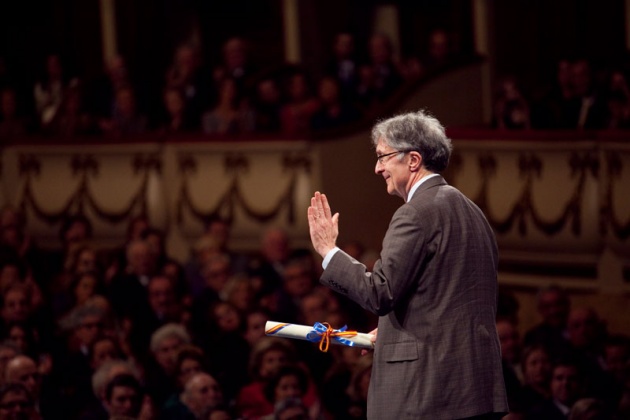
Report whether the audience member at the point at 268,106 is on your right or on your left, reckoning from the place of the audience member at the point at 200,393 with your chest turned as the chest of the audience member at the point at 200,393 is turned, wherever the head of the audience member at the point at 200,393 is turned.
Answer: on your left

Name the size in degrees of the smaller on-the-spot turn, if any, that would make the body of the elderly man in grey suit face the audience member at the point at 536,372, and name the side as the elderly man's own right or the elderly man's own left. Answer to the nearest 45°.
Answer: approximately 45° to the elderly man's own right

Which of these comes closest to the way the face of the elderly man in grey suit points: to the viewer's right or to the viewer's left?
to the viewer's left

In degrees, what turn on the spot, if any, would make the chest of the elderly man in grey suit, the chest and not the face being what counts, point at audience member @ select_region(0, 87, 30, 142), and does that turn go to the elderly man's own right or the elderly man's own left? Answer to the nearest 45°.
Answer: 0° — they already face them

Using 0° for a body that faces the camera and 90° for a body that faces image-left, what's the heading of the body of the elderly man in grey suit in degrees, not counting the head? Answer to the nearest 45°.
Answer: approximately 135°

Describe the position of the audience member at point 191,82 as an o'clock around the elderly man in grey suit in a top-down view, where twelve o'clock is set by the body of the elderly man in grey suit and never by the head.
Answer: The audience member is roughly at 1 o'clock from the elderly man in grey suit.

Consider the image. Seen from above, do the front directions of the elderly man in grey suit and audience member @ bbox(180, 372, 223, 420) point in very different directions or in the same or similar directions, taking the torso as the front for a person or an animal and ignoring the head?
very different directions

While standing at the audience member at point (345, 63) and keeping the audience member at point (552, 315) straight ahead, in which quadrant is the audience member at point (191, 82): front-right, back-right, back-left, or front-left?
back-right

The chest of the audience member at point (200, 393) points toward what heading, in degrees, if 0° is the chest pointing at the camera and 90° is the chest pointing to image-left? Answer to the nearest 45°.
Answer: approximately 315°

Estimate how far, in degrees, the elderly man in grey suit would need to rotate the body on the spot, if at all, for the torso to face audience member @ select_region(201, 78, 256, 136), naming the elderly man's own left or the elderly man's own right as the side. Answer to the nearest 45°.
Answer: approximately 45° to the elderly man's own right
